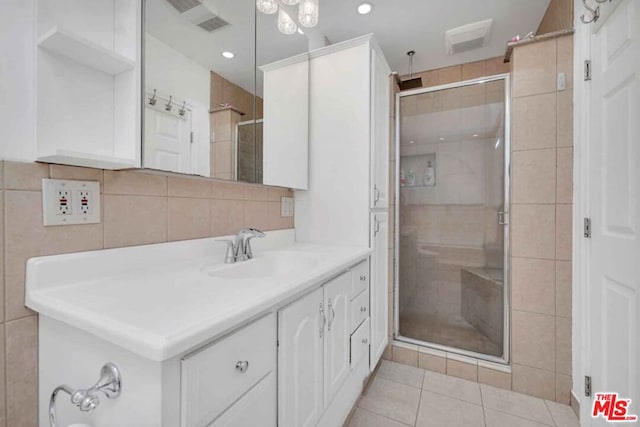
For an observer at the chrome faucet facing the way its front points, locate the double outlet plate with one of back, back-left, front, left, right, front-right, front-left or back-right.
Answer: right

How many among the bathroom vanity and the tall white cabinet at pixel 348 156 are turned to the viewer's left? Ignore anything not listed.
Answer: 0

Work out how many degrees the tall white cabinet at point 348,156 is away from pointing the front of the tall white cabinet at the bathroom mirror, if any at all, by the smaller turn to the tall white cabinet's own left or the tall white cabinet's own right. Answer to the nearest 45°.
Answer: approximately 135° to the tall white cabinet's own right

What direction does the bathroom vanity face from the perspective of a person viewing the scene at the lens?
facing the viewer and to the right of the viewer

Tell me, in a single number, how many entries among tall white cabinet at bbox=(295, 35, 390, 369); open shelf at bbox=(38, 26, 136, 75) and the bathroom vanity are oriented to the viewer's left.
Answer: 0

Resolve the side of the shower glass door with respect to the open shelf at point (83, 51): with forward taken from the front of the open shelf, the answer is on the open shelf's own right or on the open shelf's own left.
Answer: on the open shelf's own left

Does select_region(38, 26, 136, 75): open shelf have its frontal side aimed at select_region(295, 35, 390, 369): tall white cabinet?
no

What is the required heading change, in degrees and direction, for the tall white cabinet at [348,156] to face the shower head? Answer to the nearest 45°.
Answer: approximately 45° to its left

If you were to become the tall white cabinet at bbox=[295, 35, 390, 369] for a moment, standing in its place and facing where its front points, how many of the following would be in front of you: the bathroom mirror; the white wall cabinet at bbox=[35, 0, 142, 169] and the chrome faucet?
0

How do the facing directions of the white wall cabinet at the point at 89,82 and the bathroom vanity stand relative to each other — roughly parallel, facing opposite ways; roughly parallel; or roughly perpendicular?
roughly parallel

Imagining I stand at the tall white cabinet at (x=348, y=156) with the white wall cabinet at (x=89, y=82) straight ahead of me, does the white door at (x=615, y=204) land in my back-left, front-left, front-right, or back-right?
back-left

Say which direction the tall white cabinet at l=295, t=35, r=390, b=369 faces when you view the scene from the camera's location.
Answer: facing to the right of the viewer
